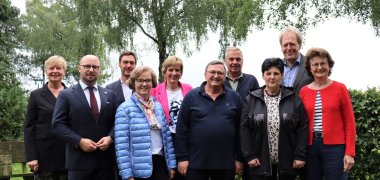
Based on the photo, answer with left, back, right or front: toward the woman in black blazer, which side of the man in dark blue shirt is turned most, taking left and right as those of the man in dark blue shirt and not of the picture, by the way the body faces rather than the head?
right

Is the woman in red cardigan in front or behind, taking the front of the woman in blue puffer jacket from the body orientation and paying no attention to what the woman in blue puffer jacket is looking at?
in front

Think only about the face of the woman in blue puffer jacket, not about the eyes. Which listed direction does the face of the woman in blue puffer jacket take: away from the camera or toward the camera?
toward the camera

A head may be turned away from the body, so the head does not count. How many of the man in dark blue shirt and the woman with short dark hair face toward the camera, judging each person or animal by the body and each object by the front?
2

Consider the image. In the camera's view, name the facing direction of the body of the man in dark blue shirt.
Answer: toward the camera

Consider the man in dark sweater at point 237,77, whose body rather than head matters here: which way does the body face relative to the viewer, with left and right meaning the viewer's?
facing the viewer and to the left of the viewer

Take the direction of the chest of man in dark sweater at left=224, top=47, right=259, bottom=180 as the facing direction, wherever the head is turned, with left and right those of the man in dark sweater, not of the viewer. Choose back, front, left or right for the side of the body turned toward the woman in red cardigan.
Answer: left

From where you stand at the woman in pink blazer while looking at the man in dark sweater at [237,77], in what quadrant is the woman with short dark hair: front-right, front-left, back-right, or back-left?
front-right

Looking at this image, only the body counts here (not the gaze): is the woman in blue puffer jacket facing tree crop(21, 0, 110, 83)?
no

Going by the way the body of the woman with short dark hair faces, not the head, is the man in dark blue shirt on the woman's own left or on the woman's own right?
on the woman's own right

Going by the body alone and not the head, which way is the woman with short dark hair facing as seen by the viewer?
toward the camera

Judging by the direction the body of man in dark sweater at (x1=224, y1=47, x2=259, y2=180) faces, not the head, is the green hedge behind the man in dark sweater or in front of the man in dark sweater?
behind
